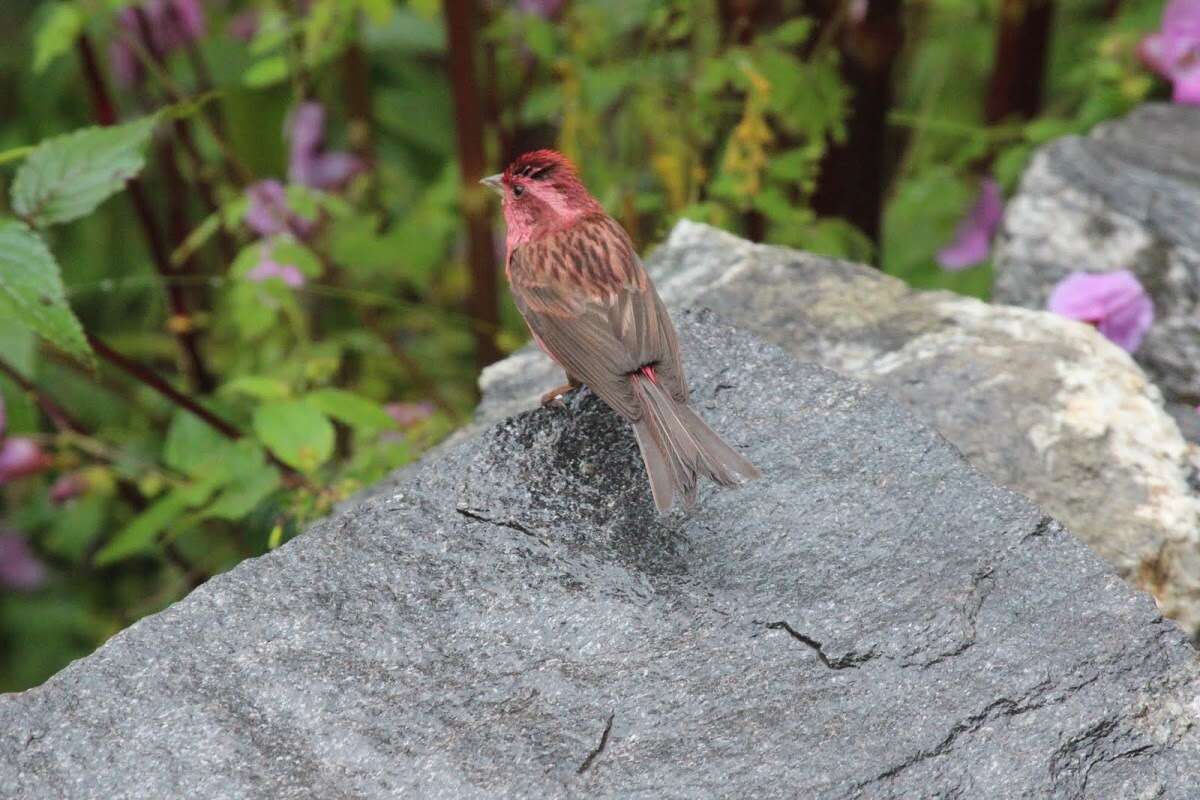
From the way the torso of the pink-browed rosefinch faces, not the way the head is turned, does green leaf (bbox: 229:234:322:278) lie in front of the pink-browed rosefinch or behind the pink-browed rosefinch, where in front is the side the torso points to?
in front

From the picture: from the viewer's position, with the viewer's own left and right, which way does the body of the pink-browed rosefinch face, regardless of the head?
facing away from the viewer and to the left of the viewer

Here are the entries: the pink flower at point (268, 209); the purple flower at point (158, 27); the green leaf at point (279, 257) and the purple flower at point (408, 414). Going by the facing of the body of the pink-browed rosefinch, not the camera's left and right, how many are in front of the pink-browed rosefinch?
4

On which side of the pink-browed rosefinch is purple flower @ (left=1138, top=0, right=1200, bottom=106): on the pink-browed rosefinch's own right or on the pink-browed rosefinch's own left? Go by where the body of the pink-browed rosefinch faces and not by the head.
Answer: on the pink-browed rosefinch's own right

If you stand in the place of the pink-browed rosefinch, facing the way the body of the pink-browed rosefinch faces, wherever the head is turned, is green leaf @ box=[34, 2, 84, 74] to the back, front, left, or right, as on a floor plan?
front

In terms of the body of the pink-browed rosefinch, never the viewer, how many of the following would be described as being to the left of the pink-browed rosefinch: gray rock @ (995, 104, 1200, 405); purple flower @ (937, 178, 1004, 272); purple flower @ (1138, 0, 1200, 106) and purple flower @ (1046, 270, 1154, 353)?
0

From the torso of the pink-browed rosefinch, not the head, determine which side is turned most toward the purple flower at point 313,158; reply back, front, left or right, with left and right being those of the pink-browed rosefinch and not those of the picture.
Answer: front

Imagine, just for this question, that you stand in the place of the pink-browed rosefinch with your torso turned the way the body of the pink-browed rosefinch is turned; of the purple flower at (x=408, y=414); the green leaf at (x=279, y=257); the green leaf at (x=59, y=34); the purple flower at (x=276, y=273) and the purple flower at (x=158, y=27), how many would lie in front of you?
5

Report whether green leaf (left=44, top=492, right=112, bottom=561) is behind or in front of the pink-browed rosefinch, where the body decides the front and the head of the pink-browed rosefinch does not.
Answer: in front

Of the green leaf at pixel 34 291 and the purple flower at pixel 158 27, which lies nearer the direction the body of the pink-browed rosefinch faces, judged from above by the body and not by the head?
the purple flower

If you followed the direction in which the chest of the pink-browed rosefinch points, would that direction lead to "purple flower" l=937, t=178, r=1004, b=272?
no

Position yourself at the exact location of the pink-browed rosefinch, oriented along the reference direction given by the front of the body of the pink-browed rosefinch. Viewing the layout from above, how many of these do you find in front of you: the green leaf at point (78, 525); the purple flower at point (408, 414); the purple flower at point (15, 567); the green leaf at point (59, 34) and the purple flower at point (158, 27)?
5

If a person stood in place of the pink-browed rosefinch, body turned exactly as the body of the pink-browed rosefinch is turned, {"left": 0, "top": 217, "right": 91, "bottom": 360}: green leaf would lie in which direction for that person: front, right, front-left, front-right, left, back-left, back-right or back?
front-left

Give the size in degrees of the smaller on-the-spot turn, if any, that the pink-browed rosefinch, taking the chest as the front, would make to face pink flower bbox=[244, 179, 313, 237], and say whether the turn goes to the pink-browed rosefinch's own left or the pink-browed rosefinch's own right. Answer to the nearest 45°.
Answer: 0° — it already faces it

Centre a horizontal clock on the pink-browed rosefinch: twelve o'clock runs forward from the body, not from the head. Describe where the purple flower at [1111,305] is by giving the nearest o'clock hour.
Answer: The purple flower is roughly at 4 o'clock from the pink-browed rosefinch.

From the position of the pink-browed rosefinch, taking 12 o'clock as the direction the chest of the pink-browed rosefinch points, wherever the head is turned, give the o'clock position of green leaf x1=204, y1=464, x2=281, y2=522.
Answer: The green leaf is roughly at 11 o'clock from the pink-browed rosefinch.
